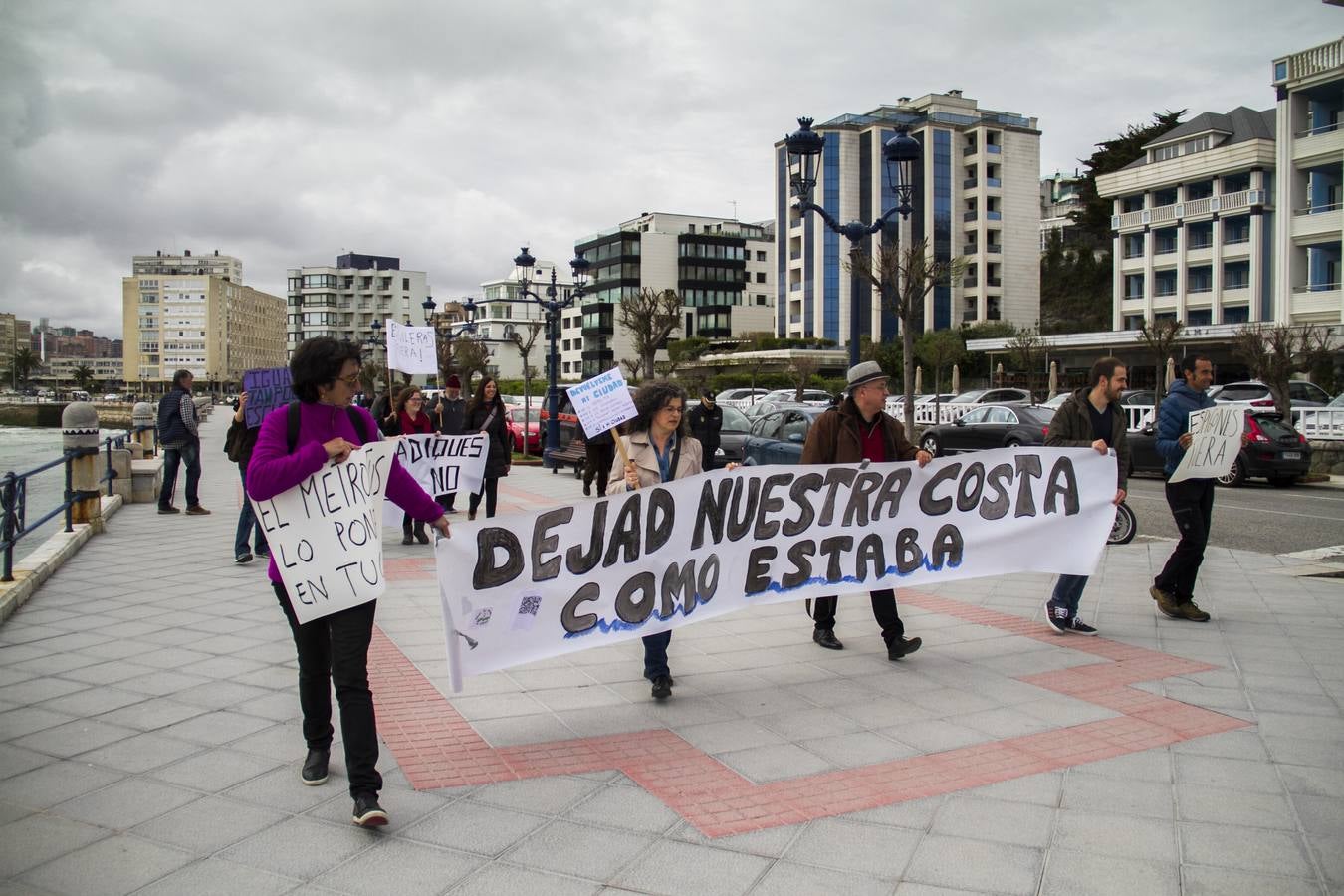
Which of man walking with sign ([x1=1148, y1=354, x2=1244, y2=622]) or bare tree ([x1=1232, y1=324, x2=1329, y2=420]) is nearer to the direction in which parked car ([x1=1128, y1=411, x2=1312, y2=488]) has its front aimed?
the bare tree

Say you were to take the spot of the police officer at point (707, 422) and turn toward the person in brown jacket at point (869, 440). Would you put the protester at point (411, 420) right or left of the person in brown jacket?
right

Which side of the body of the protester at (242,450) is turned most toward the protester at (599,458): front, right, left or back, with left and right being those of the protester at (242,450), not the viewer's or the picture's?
left

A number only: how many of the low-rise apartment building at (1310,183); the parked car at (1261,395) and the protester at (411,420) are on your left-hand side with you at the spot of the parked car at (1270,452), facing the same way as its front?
1

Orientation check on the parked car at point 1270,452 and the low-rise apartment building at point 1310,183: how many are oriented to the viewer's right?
0

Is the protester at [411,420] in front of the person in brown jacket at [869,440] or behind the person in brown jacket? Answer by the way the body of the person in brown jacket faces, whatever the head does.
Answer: behind

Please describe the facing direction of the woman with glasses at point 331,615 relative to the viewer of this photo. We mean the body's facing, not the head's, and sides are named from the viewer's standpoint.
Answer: facing the viewer and to the right of the viewer

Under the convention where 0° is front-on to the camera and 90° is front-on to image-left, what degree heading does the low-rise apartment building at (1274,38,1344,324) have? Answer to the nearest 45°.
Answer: approximately 45°

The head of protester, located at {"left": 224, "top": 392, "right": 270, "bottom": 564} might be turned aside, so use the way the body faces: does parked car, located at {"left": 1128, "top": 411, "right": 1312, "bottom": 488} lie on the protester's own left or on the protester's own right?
on the protester's own left

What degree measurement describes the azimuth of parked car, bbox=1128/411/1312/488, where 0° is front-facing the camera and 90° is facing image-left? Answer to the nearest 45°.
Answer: approximately 135°
